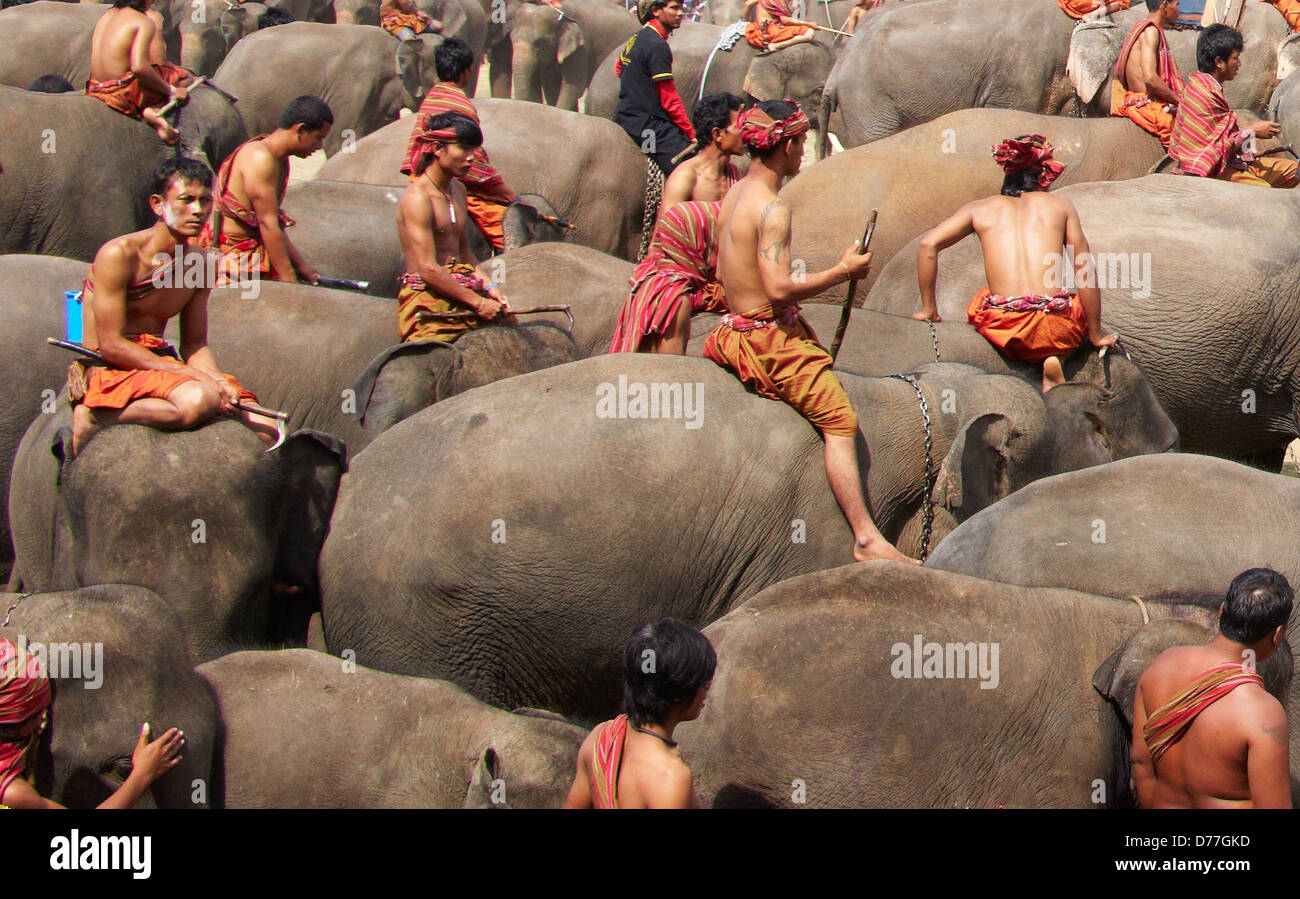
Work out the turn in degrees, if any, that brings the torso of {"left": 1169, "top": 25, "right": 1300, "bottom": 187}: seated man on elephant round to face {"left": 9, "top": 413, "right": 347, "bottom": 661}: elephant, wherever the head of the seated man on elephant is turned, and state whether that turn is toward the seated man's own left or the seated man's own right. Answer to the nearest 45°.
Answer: approximately 135° to the seated man's own right

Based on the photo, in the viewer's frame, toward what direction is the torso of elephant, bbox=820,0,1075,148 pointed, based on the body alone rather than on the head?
to the viewer's right

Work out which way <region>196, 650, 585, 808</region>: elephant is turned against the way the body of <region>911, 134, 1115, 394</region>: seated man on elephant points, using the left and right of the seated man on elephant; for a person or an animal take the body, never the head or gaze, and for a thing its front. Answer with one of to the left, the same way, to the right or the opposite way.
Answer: to the right

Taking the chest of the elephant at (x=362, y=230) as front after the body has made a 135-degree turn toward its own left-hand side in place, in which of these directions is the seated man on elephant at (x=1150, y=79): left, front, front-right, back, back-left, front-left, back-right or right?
back-right

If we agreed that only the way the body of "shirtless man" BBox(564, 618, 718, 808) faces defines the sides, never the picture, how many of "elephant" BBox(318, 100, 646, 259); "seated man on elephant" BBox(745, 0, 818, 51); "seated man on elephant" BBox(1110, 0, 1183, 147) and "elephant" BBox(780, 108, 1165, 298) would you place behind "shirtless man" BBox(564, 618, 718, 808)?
0

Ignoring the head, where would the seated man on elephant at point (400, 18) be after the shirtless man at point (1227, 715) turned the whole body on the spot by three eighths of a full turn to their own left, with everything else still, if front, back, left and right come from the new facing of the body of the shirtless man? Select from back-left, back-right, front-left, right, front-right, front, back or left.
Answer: front-right

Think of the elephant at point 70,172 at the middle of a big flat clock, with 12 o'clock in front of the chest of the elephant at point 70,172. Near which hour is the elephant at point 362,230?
the elephant at point 362,230 is roughly at 1 o'clock from the elephant at point 70,172.

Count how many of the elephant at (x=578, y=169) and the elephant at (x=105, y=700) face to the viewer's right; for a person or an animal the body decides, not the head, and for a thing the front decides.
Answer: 1

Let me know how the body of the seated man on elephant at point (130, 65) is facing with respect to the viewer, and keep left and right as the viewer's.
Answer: facing away from the viewer and to the right of the viewer

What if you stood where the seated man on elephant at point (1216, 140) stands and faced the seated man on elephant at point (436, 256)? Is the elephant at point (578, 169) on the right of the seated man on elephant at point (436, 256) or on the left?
right

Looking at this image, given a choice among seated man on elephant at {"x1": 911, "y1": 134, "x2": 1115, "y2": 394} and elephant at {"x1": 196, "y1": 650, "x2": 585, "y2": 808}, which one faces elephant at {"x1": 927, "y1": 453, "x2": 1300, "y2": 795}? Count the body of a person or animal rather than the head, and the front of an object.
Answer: elephant at {"x1": 196, "y1": 650, "x2": 585, "y2": 808}

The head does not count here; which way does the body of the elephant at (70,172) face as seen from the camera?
to the viewer's right

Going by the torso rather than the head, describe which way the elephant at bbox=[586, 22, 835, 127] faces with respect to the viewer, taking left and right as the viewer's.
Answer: facing to the right of the viewer

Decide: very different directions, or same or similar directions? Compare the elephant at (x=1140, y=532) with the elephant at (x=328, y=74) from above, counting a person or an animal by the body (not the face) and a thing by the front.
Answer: same or similar directions

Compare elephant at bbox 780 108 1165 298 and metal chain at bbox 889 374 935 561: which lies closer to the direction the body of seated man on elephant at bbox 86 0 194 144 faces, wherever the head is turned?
the elephant

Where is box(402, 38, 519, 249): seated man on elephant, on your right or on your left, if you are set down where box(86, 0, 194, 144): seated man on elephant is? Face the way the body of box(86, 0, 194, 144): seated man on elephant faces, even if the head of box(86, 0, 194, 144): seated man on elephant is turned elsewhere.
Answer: on your right

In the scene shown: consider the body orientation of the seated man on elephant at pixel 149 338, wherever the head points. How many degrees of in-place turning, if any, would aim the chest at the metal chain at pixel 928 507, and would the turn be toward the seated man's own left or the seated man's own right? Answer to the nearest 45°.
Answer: approximately 45° to the seated man's own left

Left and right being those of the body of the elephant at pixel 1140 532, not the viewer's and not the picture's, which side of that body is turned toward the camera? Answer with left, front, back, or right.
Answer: right

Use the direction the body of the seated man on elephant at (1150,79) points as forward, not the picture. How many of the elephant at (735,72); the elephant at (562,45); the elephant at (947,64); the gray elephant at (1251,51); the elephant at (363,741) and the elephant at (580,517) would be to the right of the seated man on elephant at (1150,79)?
2

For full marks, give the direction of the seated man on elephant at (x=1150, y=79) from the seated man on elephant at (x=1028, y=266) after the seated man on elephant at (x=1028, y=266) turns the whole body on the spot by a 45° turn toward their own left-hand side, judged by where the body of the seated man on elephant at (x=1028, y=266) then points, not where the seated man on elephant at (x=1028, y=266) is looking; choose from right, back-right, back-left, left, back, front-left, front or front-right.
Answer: front-right
